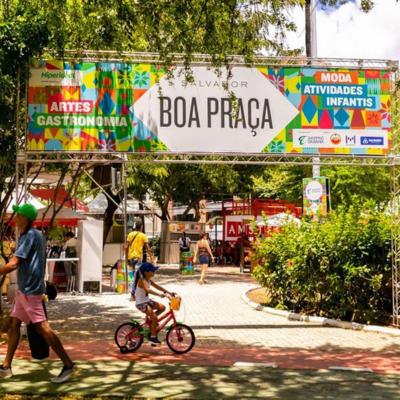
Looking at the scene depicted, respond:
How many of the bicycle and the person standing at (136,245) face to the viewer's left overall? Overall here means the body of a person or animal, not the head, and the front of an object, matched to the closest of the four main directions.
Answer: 0

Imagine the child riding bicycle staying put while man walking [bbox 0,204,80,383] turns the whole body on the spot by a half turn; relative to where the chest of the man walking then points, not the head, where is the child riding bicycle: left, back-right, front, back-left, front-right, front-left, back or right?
front-left

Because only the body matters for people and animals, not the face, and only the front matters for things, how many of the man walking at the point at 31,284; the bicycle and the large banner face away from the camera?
0

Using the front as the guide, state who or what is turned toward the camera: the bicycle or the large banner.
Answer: the large banner

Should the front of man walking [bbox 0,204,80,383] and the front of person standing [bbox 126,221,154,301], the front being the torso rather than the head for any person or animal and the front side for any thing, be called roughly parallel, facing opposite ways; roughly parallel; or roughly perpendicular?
roughly perpendicular

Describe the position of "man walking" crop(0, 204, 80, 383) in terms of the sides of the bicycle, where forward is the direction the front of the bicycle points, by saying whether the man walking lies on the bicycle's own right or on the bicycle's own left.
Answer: on the bicycle's own right

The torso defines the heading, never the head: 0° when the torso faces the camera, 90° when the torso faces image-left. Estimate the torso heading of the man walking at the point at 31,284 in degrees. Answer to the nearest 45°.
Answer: approximately 90°

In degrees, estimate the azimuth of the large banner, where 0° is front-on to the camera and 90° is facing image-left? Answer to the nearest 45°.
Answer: approximately 0°

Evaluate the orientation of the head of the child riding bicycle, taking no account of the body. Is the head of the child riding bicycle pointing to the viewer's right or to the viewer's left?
to the viewer's right

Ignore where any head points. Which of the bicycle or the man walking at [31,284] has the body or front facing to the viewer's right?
the bicycle

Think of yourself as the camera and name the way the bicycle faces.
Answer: facing to the right of the viewer
